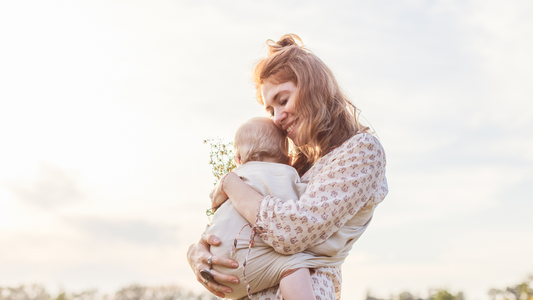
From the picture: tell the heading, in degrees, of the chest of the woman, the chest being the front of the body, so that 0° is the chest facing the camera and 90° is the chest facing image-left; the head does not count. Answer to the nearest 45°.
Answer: approximately 90°

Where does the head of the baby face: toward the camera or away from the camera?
away from the camera

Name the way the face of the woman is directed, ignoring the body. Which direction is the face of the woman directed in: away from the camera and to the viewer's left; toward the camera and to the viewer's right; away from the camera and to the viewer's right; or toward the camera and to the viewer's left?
toward the camera and to the viewer's left
